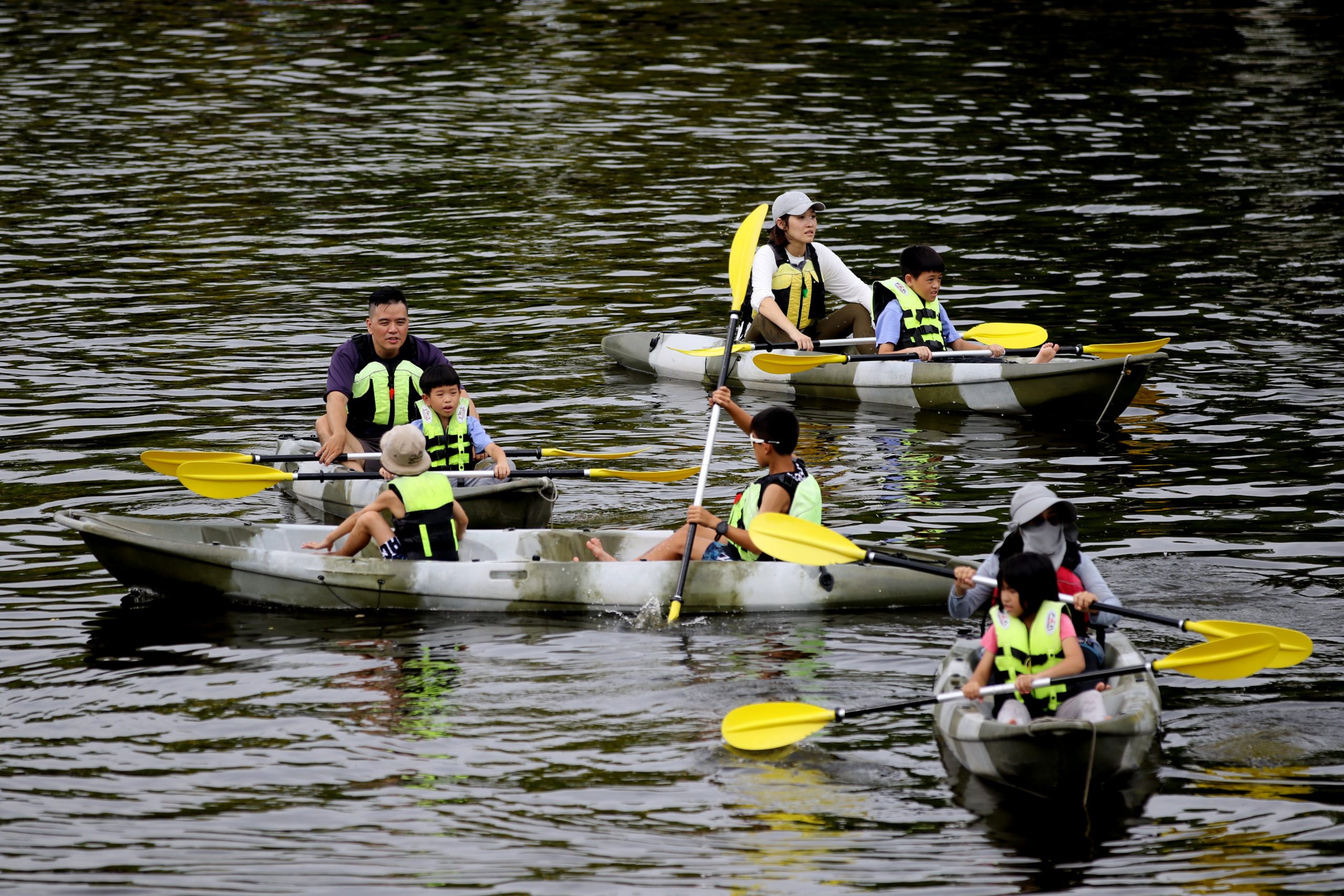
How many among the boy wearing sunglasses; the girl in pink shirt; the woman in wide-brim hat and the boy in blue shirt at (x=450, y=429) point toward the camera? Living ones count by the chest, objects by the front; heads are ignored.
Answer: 3

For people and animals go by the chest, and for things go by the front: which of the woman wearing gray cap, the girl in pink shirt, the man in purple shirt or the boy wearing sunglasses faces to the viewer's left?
the boy wearing sunglasses

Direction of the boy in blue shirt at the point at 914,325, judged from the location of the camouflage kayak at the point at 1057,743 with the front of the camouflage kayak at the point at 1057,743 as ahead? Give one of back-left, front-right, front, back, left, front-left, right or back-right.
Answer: back

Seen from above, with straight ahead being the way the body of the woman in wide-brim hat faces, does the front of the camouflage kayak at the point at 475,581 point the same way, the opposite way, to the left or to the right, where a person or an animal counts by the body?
to the right

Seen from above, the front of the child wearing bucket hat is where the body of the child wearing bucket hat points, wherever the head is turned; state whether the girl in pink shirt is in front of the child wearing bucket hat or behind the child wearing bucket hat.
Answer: behind

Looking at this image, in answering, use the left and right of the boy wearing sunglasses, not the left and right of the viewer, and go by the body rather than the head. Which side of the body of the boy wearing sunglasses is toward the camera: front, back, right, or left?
left

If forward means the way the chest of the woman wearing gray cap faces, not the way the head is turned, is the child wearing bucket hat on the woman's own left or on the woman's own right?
on the woman's own right

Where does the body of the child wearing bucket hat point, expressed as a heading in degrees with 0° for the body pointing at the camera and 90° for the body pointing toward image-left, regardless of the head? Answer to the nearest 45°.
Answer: approximately 135°

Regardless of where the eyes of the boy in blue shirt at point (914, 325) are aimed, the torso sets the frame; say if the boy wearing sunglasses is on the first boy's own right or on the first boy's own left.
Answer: on the first boy's own right

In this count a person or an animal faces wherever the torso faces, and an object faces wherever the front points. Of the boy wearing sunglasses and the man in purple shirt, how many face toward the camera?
1

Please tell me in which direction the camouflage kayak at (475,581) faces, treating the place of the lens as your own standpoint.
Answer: facing to the left of the viewer

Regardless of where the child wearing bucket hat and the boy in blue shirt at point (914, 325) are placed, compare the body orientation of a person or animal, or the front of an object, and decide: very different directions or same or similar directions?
very different directions
